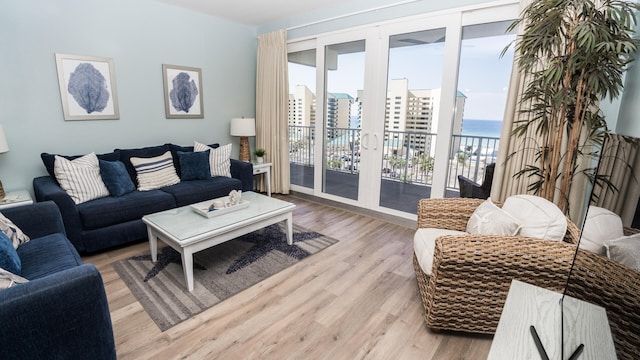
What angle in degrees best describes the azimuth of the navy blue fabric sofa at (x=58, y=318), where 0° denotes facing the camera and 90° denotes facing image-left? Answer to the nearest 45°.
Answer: approximately 270°

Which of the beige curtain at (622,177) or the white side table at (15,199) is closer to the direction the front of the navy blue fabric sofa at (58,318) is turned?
the beige curtain

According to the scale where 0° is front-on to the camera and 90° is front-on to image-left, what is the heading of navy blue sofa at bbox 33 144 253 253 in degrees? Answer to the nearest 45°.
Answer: approximately 315°

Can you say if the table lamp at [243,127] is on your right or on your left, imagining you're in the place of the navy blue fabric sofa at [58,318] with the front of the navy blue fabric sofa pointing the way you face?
on your left

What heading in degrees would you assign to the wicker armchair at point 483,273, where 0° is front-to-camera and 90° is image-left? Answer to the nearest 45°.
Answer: approximately 90°

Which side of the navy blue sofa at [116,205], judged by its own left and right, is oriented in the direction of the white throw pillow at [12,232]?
right

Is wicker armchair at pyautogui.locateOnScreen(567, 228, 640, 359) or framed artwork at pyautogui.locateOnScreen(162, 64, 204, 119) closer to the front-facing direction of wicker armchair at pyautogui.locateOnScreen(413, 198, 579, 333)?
the framed artwork

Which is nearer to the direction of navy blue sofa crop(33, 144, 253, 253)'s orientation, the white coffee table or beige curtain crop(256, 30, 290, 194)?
the white coffee table
